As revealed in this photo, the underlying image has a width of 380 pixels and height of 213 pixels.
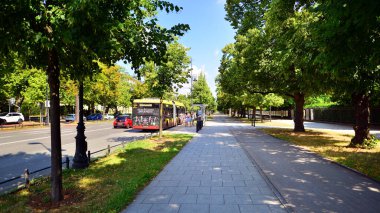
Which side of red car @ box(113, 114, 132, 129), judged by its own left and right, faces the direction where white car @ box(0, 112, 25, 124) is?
left

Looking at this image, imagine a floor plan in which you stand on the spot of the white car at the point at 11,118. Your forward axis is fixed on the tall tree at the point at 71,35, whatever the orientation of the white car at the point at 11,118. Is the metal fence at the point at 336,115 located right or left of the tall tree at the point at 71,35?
left

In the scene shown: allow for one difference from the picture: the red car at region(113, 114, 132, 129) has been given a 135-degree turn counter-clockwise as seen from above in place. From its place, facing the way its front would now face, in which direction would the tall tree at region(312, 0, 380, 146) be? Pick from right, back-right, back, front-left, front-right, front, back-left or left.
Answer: left

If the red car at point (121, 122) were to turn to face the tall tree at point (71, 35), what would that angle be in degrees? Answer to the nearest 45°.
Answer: approximately 135° to its right

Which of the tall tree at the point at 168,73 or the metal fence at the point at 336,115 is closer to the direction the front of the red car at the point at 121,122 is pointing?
the metal fence

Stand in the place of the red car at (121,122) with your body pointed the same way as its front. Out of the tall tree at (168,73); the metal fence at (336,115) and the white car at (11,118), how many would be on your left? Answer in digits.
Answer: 1

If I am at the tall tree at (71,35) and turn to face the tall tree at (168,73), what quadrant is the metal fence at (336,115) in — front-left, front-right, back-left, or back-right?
front-right

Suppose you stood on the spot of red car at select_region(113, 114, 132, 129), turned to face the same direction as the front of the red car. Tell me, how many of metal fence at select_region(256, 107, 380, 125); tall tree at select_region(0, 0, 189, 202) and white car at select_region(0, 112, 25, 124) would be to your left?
1
